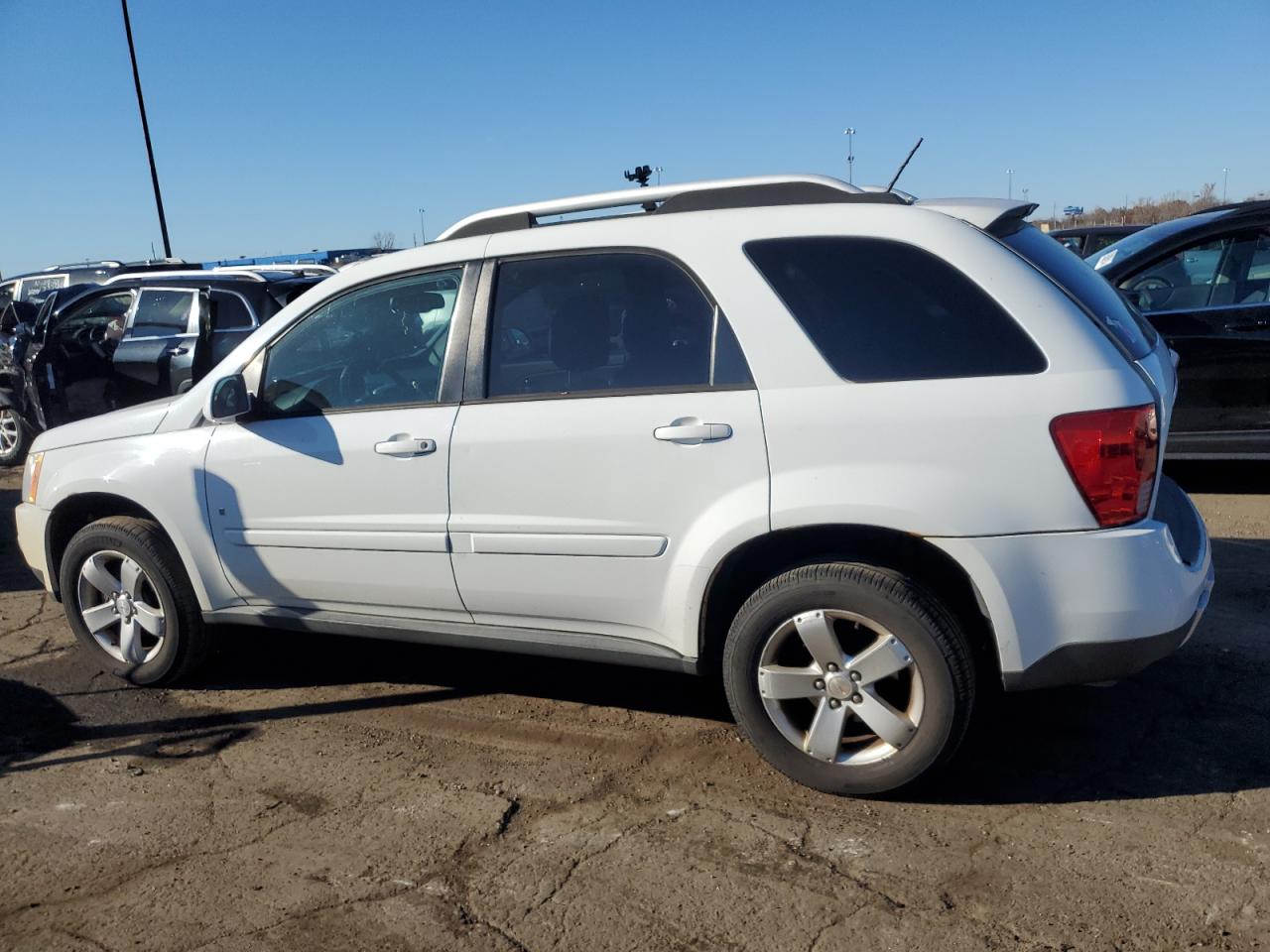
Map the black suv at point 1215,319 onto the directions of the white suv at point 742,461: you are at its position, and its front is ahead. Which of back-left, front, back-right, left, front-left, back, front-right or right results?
right

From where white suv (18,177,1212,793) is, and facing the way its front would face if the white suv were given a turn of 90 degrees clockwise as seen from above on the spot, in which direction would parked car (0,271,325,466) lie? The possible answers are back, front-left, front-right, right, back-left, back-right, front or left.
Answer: left

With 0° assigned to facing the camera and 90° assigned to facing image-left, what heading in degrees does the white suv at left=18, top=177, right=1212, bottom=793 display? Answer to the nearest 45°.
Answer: approximately 135°

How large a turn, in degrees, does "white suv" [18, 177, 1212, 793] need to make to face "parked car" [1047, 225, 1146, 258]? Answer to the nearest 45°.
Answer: approximately 90° to its right

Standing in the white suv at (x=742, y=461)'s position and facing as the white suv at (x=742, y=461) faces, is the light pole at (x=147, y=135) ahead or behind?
ahead
